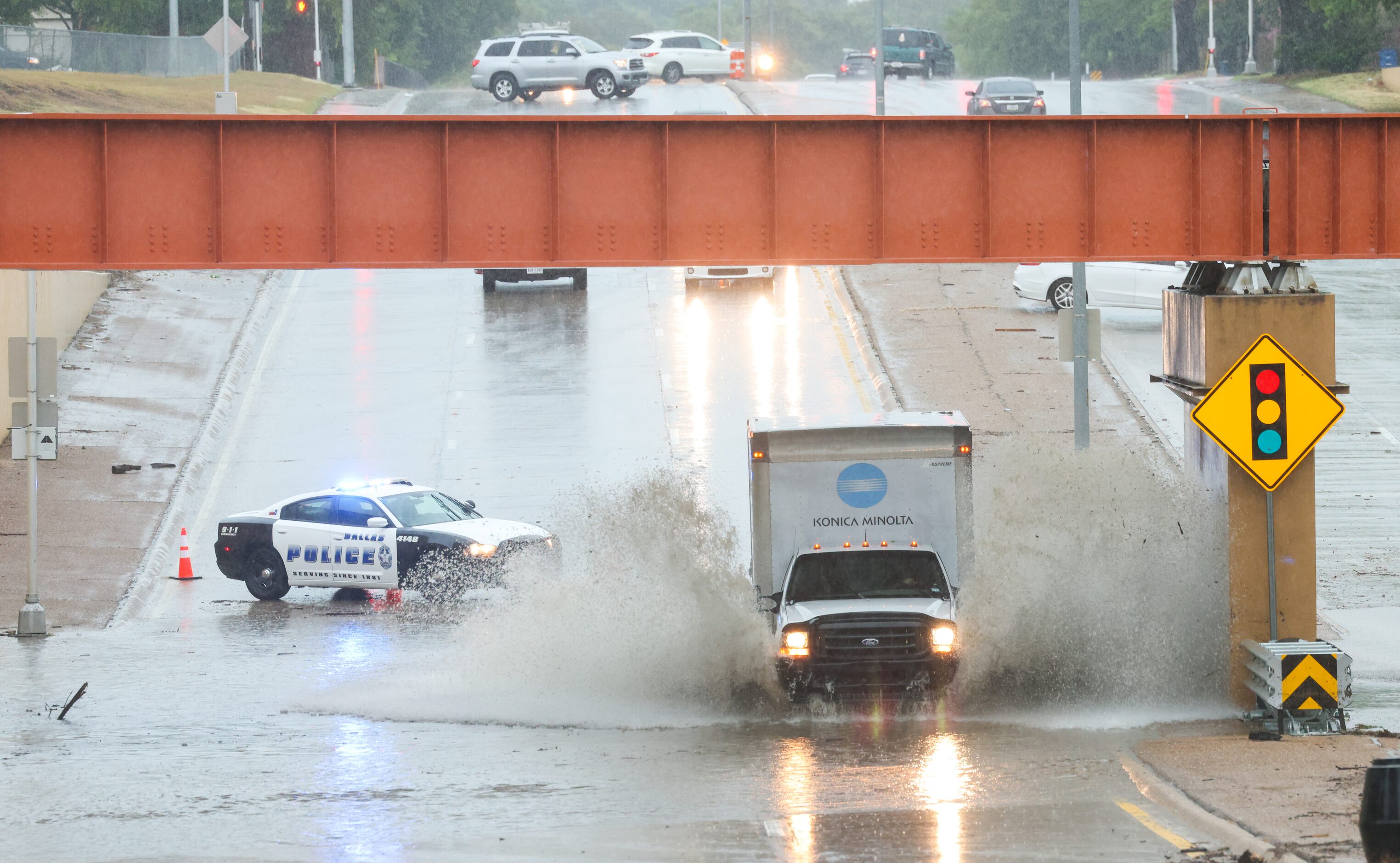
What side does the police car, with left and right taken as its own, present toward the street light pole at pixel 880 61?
left

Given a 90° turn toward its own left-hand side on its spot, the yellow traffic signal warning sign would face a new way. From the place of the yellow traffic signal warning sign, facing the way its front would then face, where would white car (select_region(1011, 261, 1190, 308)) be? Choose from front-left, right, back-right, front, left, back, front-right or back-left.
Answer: left

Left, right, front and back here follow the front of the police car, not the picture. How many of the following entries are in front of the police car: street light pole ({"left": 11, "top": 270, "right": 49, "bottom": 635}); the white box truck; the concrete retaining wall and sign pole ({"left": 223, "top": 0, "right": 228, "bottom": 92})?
1

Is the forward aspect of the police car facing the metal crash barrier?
yes

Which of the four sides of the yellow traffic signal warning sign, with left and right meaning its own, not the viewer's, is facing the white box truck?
right

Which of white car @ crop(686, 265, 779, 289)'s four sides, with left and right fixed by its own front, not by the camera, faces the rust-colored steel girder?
front

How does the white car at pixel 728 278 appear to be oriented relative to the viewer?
toward the camera

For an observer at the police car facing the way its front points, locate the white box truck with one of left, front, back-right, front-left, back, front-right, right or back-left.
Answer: front

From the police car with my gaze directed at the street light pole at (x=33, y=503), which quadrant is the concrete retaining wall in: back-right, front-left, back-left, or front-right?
front-right

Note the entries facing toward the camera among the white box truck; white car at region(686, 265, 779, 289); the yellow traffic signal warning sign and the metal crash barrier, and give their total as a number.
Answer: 4

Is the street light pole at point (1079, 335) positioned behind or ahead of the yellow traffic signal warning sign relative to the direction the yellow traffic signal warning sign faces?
behind

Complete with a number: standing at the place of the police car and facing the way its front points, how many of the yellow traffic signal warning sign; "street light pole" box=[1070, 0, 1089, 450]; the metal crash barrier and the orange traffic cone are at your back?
1

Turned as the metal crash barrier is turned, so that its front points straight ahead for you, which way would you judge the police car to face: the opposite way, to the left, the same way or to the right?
to the left

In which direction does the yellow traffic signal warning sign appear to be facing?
toward the camera

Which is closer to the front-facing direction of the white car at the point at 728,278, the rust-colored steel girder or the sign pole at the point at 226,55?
the rust-colored steel girder
